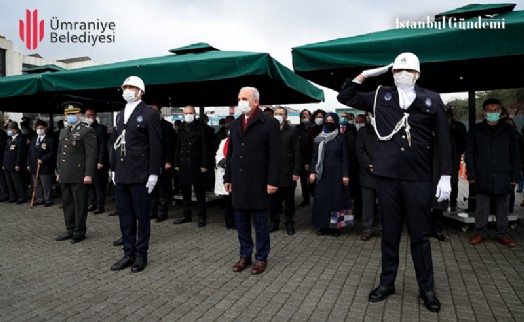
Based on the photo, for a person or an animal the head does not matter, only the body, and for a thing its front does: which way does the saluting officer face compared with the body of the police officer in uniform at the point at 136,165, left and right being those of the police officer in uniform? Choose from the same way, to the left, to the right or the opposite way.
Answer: the same way

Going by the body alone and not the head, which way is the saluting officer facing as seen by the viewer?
toward the camera

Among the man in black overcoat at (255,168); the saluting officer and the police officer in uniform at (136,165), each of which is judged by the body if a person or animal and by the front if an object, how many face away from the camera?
0

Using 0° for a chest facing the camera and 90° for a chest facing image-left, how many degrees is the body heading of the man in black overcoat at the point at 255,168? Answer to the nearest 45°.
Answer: approximately 45°

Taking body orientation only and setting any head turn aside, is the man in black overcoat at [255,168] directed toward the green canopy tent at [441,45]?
no

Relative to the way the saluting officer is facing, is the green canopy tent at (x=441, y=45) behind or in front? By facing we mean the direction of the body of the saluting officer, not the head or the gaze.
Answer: behind

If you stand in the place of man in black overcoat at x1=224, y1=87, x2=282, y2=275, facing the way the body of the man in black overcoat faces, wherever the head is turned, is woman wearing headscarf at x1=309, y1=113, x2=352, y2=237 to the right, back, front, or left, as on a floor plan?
back

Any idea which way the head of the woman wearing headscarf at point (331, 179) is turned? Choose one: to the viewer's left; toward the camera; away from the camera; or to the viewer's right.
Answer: toward the camera

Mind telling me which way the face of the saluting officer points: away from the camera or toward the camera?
toward the camera

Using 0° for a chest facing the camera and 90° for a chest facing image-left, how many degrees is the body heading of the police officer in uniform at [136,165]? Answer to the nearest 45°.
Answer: approximately 45°

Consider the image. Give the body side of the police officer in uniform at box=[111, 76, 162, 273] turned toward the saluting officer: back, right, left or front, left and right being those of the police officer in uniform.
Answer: left

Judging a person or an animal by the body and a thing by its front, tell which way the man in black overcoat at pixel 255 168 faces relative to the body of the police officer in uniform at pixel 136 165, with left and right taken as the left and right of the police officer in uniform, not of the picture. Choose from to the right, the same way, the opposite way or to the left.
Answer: the same way

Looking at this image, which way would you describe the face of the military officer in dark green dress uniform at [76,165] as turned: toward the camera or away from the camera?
toward the camera
